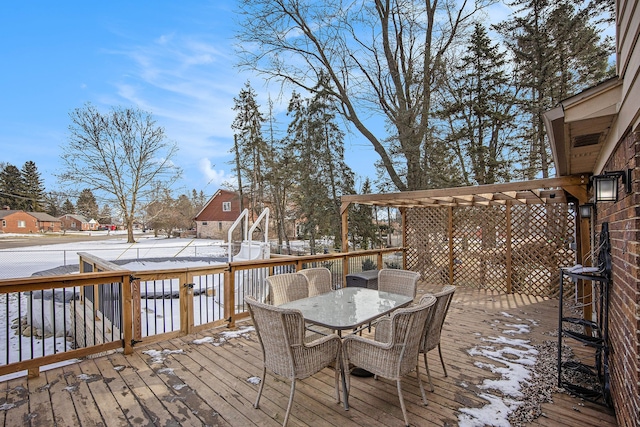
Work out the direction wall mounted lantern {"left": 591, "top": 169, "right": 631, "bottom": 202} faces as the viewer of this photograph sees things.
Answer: facing to the left of the viewer

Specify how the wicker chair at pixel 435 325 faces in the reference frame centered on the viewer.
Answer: facing away from the viewer and to the left of the viewer

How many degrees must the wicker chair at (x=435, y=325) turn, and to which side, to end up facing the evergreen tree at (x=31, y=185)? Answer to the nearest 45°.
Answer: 0° — it already faces it

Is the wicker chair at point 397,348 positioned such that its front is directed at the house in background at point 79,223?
yes

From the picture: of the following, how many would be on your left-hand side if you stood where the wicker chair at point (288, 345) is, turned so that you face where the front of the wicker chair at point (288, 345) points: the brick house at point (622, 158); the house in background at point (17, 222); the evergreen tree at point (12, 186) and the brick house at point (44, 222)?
3

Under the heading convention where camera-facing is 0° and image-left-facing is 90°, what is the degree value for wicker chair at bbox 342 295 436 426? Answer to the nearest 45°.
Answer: approximately 135°

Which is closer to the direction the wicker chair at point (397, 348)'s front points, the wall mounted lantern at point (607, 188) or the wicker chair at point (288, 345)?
the wicker chair

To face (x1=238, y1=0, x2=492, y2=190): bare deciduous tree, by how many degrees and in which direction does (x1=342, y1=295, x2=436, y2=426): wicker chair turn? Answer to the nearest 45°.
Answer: approximately 45° to its right

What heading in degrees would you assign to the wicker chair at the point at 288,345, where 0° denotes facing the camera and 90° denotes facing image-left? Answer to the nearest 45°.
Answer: approximately 225°

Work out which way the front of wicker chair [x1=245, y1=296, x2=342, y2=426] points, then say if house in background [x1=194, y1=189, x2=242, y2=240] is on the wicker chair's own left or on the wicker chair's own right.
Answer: on the wicker chair's own left

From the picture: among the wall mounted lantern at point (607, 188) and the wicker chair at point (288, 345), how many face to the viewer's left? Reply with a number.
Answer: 1

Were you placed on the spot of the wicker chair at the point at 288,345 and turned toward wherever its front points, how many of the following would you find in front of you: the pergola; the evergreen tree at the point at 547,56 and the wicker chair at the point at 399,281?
3
